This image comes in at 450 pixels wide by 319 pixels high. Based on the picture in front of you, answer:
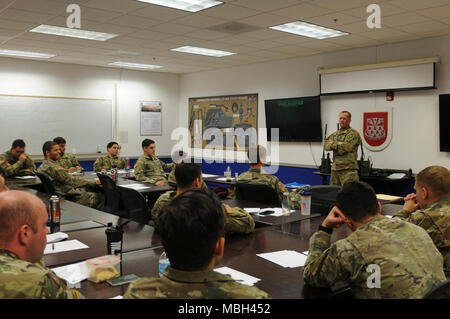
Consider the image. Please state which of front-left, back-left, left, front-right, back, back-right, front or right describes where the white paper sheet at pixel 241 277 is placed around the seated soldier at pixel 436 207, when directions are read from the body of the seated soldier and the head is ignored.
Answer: left

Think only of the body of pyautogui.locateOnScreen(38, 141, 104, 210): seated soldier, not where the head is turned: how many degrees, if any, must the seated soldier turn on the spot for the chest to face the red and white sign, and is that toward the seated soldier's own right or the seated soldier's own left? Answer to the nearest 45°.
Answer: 0° — they already face it

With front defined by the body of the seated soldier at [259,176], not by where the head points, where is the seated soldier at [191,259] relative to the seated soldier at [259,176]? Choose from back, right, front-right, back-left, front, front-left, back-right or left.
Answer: back-right

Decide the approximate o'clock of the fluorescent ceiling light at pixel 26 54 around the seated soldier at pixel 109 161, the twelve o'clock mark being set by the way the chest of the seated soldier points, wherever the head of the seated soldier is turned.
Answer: The fluorescent ceiling light is roughly at 3 o'clock from the seated soldier.

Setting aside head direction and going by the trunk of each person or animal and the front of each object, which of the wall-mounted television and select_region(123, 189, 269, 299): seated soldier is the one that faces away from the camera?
the seated soldier

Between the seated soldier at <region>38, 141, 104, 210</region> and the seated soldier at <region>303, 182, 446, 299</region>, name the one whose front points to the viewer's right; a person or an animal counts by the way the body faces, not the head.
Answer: the seated soldier at <region>38, 141, 104, 210</region>

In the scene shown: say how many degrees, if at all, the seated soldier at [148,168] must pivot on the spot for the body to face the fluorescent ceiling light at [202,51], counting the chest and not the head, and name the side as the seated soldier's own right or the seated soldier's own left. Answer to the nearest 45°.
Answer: approximately 90° to the seated soldier's own left

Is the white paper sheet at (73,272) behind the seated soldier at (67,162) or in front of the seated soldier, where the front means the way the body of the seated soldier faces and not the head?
in front

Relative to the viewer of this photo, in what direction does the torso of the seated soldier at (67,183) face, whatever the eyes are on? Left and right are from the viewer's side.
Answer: facing to the right of the viewer

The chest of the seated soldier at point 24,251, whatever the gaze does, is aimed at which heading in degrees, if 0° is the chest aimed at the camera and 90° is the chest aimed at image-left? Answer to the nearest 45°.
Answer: approximately 225°

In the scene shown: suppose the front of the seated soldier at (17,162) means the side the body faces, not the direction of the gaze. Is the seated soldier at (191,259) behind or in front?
in front

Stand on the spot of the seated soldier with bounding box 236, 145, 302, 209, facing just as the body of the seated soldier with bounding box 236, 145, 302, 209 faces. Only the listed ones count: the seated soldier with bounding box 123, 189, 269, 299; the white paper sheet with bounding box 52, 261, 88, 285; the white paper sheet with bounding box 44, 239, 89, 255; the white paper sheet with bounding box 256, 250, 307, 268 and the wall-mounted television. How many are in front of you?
1

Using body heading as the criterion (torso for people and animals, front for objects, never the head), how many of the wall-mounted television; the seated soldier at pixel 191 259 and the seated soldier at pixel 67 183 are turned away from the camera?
1
